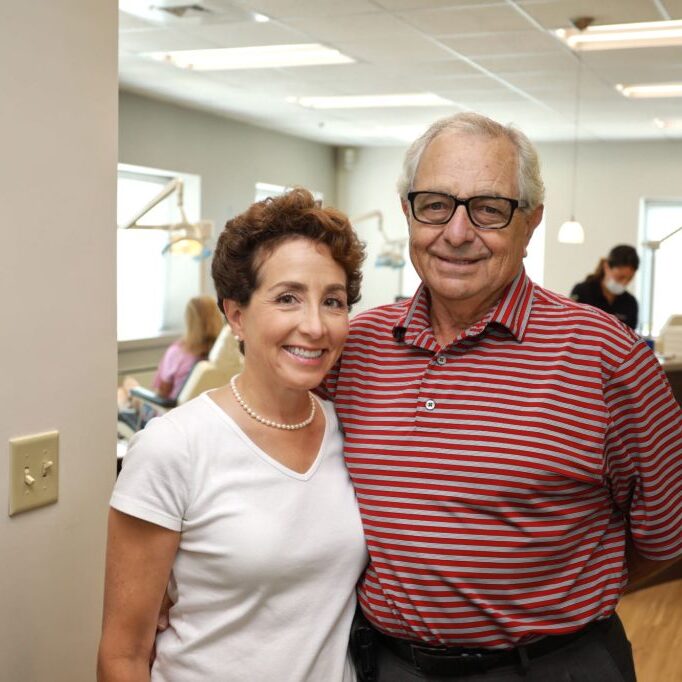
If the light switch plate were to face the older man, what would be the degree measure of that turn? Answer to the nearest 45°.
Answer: approximately 45° to its left

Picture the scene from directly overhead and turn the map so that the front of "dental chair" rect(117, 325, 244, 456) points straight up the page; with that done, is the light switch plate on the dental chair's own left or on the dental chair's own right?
on the dental chair's own left

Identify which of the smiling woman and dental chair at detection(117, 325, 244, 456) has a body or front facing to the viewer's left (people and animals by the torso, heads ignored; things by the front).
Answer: the dental chair

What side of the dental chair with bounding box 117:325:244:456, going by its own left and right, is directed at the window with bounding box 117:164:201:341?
right

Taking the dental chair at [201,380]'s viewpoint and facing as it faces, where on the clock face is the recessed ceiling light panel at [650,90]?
The recessed ceiling light panel is roughly at 5 o'clock from the dental chair.

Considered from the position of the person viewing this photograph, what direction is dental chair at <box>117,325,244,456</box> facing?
facing to the left of the viewer

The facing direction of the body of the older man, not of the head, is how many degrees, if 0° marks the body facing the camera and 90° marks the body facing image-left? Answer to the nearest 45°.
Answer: approximately 45°

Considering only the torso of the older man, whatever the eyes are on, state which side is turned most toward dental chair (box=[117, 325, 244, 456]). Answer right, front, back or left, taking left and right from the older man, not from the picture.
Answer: right

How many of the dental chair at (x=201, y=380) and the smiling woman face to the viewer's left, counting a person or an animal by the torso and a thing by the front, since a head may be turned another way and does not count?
1

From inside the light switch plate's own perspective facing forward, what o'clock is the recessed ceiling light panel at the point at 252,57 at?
The recessed ceiling light panel is roughly at 8 o'clock from the light switch plate.

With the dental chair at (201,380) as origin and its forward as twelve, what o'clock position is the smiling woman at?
The smiling woman is roughly at 9 o'clock from the dental chair.

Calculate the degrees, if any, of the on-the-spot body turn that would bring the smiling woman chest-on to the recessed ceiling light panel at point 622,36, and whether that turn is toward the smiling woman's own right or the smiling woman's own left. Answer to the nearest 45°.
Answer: approximately 90° to the smiling woman's own left

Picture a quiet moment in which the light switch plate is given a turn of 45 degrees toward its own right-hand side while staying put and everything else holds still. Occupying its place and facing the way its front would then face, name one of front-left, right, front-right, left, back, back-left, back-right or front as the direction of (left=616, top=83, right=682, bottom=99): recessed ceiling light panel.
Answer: back-left
